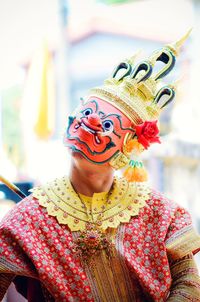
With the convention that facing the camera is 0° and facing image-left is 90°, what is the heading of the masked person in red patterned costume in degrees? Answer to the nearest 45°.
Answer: approximately 0°
